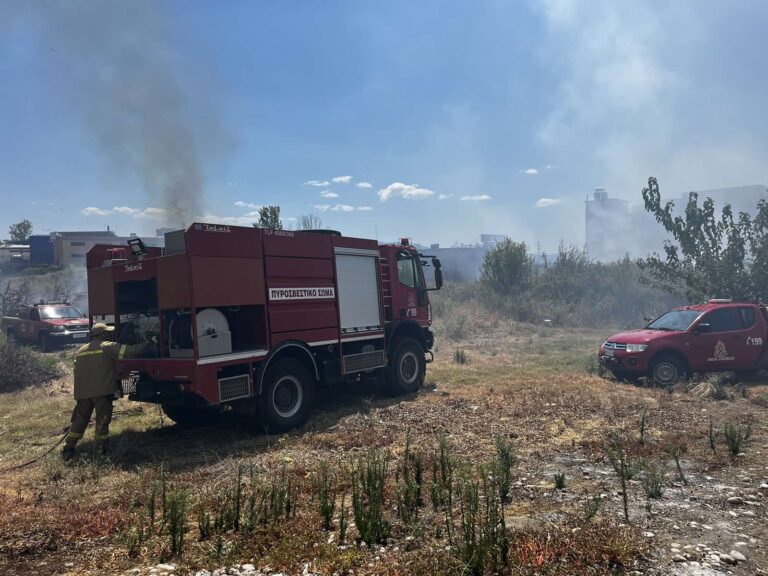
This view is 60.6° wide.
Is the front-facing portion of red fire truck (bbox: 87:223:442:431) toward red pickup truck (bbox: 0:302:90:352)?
no

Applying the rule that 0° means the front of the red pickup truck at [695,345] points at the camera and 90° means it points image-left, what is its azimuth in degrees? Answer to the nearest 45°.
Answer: approximately 45°

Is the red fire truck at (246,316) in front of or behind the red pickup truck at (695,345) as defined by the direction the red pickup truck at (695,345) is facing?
in front

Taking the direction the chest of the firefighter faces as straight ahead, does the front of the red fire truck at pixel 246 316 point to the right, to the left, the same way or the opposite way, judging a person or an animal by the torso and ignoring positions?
the same way

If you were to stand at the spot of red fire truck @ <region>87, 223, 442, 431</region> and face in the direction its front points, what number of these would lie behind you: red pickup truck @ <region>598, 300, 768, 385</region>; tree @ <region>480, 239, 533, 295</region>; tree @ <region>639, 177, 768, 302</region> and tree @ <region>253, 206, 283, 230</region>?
0

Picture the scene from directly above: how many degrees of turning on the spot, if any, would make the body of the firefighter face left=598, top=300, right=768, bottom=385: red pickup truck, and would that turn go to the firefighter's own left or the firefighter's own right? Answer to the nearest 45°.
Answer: approximately 45° to the firefighter's own right

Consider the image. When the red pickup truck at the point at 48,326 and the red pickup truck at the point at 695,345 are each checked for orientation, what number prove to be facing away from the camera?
0

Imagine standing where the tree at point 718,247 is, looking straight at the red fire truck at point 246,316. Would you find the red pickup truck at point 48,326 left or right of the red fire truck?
right

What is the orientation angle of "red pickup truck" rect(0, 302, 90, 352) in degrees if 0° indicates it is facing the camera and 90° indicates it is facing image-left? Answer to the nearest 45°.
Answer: approximately 315°

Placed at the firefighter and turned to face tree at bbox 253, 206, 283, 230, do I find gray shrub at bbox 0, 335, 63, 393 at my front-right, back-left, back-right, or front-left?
front-left

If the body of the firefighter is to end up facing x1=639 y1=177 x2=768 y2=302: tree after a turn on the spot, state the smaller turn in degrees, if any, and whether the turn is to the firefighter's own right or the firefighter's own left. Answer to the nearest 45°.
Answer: approximately 45° to the firefighter's own right

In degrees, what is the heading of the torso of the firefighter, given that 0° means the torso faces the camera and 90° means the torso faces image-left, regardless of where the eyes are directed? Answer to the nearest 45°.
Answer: approximately 225°

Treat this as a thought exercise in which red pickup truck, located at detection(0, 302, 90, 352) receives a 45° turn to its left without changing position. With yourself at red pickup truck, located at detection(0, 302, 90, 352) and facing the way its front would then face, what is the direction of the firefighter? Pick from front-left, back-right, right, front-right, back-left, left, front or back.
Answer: right

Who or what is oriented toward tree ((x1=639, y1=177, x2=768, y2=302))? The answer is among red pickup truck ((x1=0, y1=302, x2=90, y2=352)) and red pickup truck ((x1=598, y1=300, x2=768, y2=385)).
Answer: red pickup truck ((x1=0, y1=302, x2=90, y2=352))

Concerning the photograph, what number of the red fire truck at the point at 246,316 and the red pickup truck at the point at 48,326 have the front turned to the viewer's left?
0

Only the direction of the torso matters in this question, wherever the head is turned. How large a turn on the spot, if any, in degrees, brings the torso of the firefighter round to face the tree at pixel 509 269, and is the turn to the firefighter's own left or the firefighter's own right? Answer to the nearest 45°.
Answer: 0° — they already face it

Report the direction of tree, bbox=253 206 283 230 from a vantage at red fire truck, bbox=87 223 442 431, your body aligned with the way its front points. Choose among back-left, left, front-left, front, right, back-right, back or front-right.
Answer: front-left

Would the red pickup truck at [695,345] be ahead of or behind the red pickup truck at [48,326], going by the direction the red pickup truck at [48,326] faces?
ahead

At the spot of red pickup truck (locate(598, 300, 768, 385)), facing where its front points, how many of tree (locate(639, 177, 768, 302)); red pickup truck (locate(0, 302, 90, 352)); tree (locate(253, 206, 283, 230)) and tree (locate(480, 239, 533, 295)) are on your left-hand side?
0
